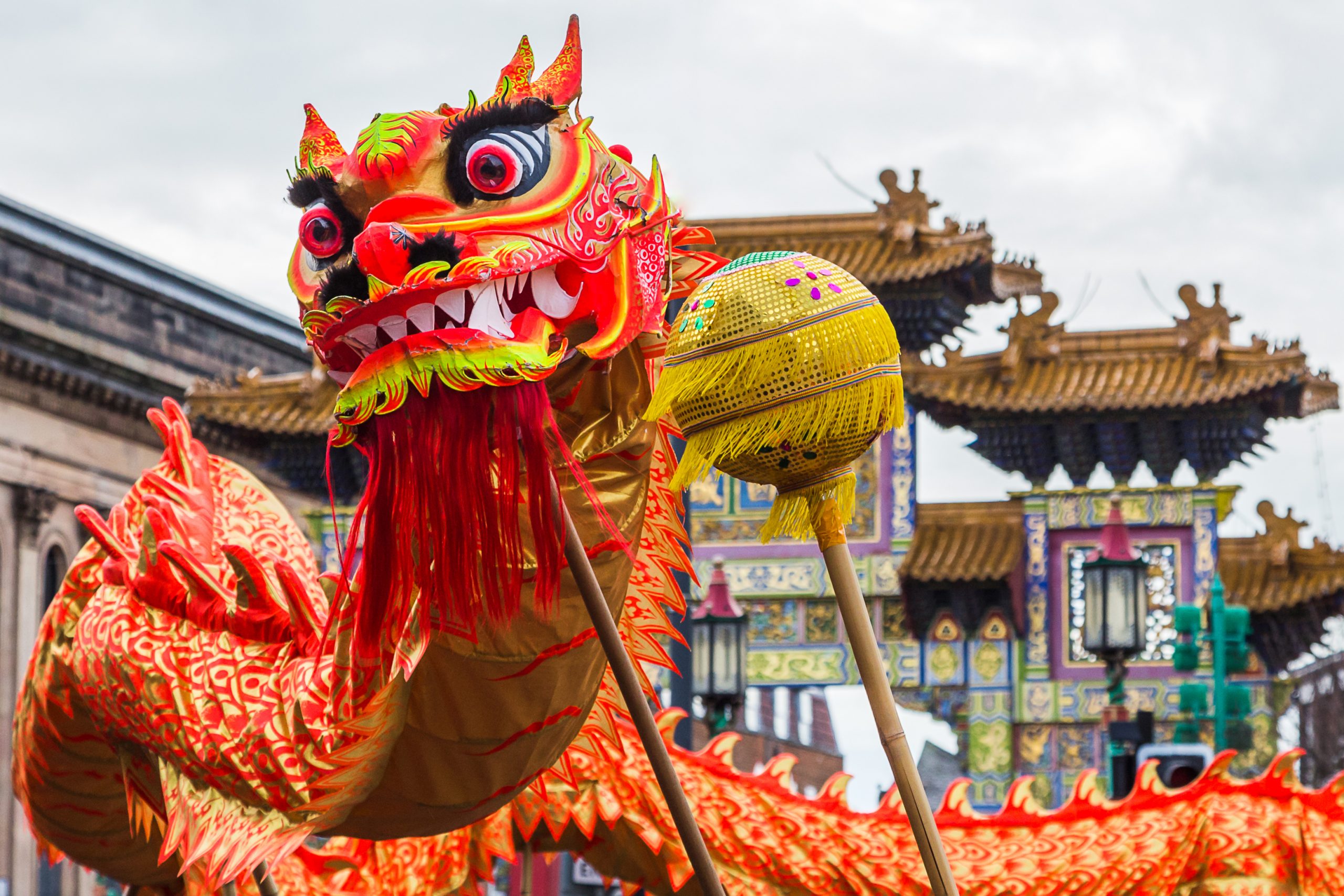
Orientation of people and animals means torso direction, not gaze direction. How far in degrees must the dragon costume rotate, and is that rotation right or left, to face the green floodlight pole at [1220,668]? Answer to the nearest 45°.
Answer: approximately 180°

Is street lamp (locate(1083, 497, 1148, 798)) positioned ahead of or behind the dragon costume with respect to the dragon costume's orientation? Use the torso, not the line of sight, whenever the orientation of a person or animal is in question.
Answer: behind

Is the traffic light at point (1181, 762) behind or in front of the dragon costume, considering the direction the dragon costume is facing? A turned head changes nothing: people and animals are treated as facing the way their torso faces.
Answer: behind

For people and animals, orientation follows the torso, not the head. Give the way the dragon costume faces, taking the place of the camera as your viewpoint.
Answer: facing the viewer and to the left of the viewer

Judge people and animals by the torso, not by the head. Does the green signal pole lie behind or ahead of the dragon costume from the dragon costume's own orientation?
behind

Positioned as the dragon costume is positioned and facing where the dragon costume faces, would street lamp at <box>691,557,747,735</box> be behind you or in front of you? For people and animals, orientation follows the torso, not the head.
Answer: behind

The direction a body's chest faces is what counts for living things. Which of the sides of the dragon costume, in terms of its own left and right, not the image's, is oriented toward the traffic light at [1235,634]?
back
